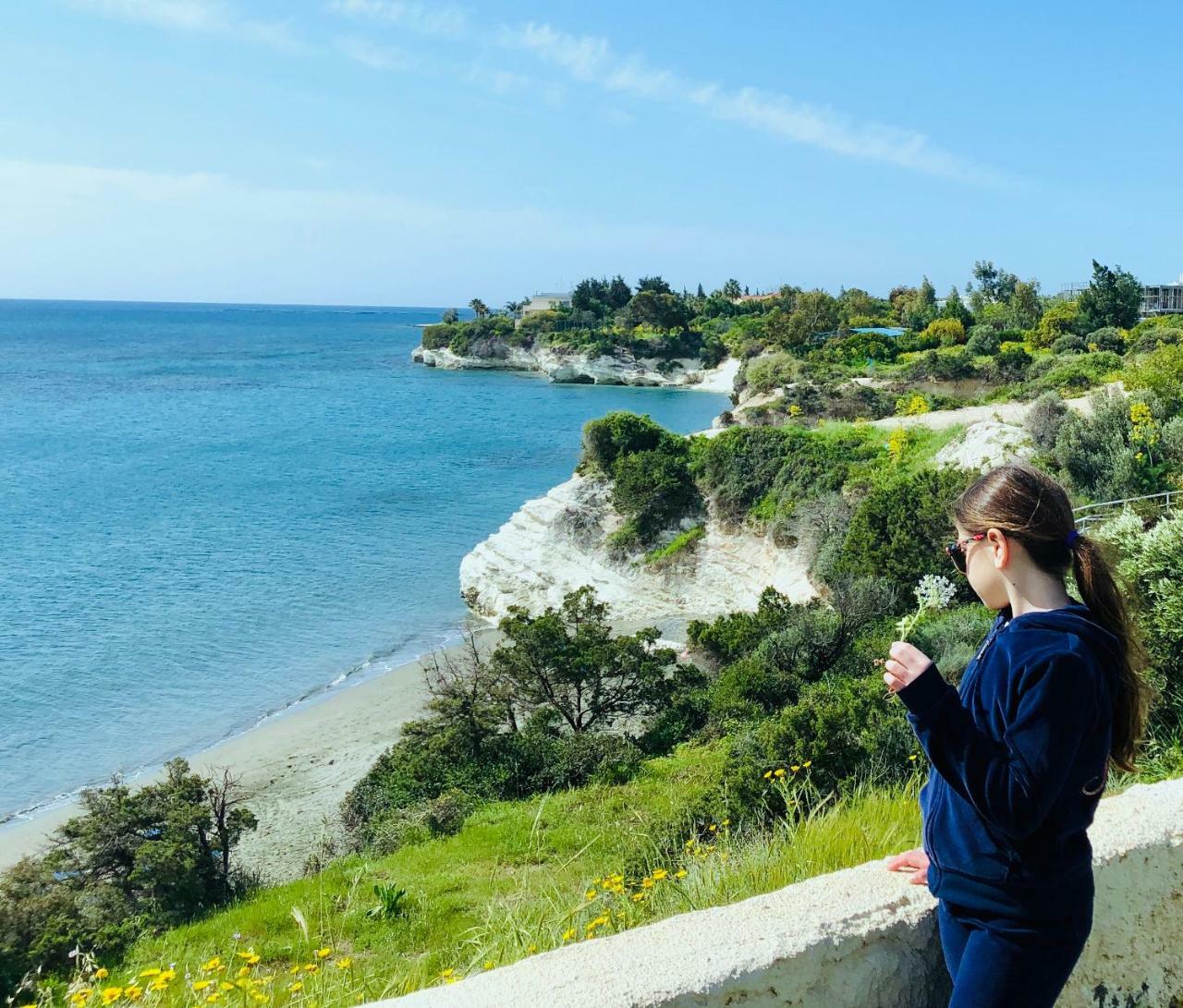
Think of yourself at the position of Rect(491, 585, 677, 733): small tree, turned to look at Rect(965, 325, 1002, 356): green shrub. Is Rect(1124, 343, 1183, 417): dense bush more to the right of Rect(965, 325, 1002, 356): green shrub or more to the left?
right

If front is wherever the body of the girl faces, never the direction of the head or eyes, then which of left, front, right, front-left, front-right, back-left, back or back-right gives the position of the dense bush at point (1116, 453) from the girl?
right

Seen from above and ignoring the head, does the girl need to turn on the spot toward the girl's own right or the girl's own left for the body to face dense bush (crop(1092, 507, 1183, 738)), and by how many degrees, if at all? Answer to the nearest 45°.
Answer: approximately 90° to the girl's own right

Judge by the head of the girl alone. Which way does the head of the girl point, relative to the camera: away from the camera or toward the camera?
away from the camera

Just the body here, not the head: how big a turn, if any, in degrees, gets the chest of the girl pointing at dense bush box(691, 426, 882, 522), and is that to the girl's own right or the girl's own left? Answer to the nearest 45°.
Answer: approximately 90° to the girl's own right

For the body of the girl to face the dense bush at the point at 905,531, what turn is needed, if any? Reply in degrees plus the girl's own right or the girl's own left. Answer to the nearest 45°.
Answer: approximately 90° to the girl's own right

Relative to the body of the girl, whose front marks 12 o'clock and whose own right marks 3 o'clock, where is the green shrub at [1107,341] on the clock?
The green shrub is roughly at 3 o'clock from the girl.

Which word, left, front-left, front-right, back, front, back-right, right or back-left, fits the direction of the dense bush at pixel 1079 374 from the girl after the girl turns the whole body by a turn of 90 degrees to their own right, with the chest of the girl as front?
front

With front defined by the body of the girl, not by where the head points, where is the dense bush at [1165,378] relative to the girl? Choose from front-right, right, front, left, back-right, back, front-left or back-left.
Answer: right

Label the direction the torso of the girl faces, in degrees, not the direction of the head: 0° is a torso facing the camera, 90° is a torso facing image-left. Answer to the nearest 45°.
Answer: approximately 90°

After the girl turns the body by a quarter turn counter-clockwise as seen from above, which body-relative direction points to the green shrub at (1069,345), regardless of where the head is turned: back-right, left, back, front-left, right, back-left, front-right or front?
back
